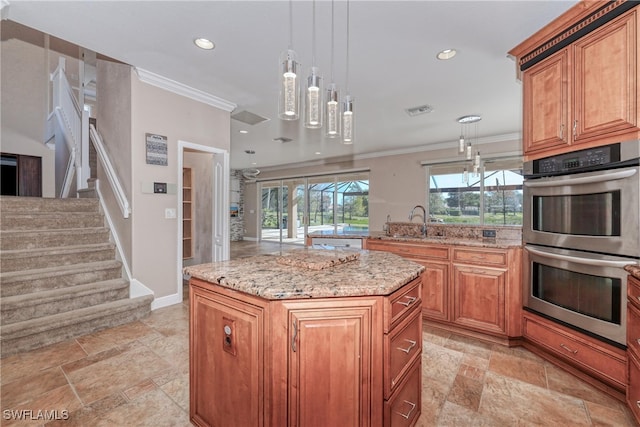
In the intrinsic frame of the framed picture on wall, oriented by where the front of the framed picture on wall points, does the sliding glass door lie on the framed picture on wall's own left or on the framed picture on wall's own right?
on the framed picture on wall's own left

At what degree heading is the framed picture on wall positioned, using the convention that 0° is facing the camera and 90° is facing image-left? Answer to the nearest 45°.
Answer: approximately 315°

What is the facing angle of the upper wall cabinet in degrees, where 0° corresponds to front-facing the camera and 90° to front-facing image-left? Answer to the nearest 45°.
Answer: approximately 45°

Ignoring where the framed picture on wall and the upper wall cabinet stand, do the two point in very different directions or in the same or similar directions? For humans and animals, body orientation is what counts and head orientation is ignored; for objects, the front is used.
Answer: very different directions

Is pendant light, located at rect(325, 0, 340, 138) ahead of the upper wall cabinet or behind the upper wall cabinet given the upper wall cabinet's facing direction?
ahead

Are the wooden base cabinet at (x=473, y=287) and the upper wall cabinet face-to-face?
no

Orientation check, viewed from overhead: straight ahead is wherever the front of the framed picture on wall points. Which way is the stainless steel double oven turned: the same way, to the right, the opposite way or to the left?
the opposite way

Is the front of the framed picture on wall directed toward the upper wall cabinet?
yes

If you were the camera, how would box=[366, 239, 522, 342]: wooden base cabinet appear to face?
facing the viewer and to the left of the viewer

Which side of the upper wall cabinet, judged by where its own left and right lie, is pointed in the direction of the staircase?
front

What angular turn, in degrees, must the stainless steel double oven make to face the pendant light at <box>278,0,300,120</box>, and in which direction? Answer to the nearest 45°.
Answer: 0° — it already faces it

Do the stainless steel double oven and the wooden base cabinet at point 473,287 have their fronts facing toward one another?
no

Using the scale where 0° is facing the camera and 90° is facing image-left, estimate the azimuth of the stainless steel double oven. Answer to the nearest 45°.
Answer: approximately 45°

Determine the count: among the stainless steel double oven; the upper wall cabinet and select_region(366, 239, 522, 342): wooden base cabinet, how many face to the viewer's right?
0

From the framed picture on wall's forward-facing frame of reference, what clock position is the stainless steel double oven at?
The stainless steel double oven is roughly at 12 o'clock from the framed picture on wall.

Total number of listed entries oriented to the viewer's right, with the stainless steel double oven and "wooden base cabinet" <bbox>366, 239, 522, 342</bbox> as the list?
0

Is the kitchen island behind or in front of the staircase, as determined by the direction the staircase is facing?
in front
